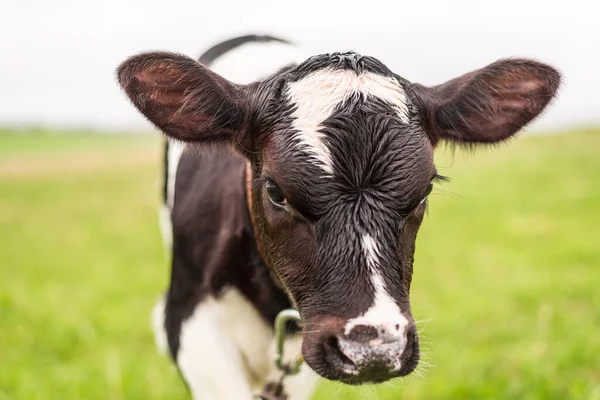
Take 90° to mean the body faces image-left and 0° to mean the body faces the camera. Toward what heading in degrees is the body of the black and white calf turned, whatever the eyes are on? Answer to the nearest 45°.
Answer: approximately 0°
